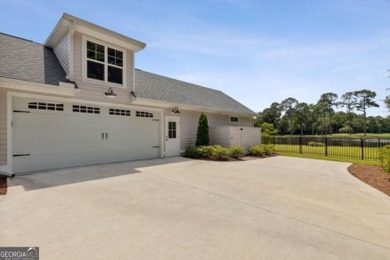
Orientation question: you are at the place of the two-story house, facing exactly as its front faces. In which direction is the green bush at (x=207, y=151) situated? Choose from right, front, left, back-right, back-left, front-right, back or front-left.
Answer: front-left

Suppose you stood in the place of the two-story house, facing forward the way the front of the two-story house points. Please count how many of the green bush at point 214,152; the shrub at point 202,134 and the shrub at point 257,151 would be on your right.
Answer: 0

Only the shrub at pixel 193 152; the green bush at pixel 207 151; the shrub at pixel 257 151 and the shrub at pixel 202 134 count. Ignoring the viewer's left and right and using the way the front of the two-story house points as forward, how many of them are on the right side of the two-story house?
0

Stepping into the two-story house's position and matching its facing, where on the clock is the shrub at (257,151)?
The shrub is roughly at 10 o'clock from the two-story house.

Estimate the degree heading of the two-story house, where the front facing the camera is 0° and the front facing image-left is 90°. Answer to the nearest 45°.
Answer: approximately 315°

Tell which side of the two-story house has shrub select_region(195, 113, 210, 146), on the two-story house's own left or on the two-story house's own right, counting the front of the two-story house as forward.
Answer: on the two-story house's own left

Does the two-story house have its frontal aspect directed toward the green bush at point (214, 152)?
no

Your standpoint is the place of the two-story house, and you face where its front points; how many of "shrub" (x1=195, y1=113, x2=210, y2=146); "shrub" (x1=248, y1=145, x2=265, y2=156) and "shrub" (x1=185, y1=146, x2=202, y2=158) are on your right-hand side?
0

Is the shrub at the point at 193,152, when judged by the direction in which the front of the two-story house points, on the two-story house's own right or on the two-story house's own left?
on the two-story house's own left
